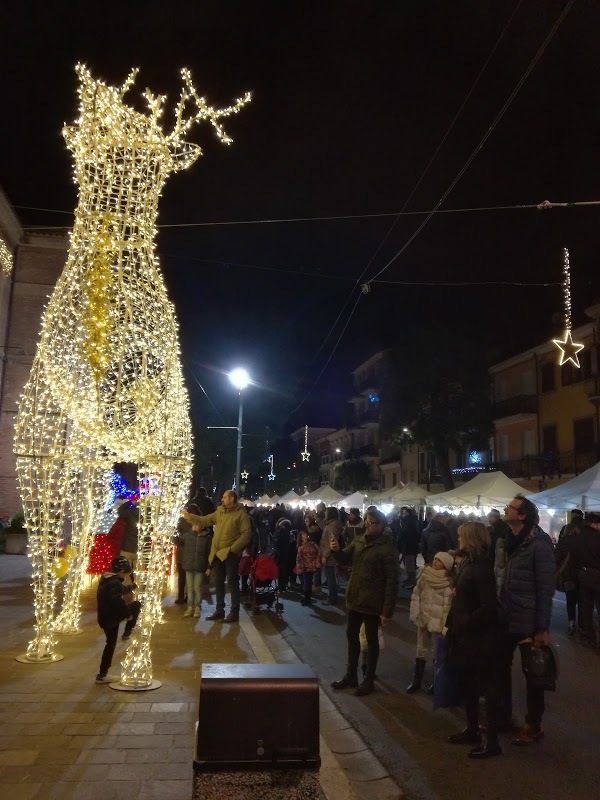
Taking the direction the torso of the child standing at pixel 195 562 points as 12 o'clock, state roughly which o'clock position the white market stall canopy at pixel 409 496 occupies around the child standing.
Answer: The white market stall canopy is roughly at 7 o'clock from the child standing.

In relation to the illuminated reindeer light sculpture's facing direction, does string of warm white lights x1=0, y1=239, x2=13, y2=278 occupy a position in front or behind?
behind

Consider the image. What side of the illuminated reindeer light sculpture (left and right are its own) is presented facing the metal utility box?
front

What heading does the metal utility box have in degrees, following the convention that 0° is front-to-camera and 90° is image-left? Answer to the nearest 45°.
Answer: approximately 0°

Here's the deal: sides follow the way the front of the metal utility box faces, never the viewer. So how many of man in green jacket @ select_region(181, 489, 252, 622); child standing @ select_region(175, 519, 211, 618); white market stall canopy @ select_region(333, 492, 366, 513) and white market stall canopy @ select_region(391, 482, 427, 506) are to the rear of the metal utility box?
4

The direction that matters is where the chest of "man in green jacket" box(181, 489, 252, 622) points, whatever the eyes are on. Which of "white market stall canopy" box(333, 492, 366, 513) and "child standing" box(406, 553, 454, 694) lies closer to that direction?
the child standing

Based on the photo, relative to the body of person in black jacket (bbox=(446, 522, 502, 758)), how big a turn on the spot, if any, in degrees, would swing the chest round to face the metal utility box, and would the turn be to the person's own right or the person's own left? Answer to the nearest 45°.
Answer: approximately 45° to the person's own left

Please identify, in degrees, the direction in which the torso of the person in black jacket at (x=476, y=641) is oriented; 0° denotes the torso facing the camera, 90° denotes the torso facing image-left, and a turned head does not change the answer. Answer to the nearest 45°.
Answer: approximately 90°

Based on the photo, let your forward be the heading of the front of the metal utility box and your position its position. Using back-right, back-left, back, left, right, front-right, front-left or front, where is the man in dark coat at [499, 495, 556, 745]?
back-left

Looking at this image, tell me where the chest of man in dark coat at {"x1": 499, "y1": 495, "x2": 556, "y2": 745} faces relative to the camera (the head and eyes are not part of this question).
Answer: to the viewer's left

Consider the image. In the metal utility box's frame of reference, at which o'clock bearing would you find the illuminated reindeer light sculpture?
The illuminated reindeer light sculpture is roughly at 5 o'clock from the metal utility box.
